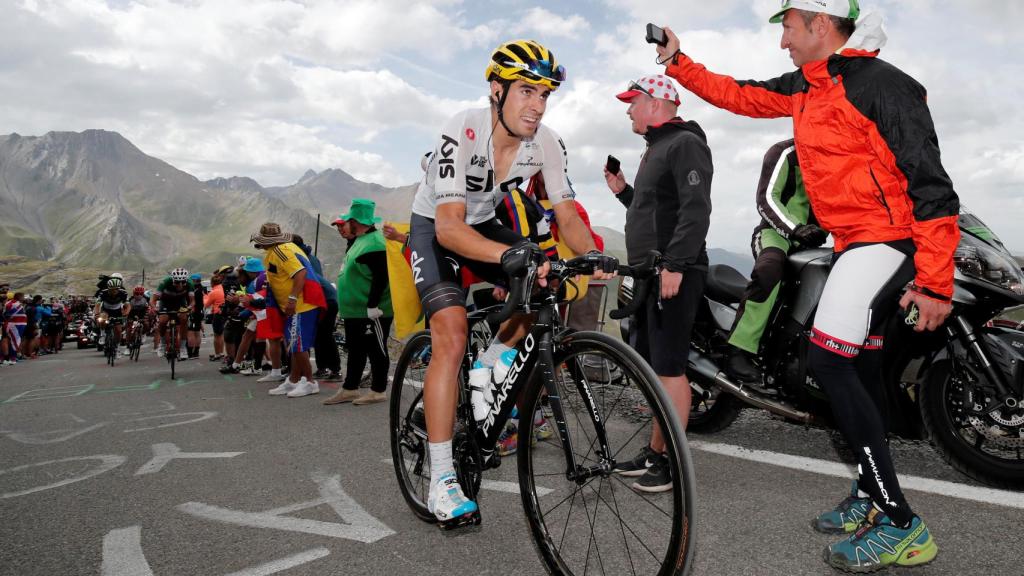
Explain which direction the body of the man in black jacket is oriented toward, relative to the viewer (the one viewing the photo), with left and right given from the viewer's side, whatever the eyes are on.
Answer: facing to the left of the viewer

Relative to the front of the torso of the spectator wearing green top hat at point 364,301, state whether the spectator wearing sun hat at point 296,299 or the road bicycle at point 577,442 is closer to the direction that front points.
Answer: the spectator wearing sun hat

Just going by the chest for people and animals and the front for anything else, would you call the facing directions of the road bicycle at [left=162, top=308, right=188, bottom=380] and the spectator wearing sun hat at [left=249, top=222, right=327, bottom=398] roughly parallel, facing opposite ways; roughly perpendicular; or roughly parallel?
roughly perpendicular

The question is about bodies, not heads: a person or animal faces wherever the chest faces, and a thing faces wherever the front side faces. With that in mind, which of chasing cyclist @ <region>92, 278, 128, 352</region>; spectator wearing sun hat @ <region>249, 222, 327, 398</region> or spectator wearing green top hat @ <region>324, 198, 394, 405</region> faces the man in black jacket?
the chasing cyclist

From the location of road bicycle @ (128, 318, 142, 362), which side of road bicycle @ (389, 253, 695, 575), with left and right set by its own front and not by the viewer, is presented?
back

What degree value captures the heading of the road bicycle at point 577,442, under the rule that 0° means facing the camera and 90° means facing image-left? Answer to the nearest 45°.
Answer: approximately 315°

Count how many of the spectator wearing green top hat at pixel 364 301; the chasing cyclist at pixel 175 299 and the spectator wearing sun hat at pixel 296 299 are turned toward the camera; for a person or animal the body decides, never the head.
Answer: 1

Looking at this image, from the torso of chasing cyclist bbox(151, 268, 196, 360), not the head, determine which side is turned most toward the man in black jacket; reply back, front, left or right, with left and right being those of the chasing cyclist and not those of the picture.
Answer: front

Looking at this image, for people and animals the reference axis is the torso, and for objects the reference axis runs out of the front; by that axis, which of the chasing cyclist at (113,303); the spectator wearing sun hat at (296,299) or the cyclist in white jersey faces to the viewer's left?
the spectator wearing sun hat

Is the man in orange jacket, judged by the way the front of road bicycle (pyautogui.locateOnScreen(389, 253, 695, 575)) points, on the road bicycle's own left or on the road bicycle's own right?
on the road bicycle's own left

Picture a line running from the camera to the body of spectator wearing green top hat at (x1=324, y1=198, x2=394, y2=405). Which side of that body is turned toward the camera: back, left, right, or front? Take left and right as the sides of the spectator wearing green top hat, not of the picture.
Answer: left

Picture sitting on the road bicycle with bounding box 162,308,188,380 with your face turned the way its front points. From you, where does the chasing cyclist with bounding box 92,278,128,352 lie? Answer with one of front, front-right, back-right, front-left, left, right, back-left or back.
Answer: back

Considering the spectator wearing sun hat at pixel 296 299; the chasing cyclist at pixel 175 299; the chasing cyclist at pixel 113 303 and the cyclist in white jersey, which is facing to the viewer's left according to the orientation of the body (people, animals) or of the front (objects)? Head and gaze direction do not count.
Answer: the spectator wearing sun hat
